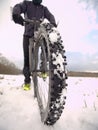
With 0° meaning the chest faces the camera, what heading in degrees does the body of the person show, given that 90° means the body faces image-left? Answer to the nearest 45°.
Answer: approximately 0°
